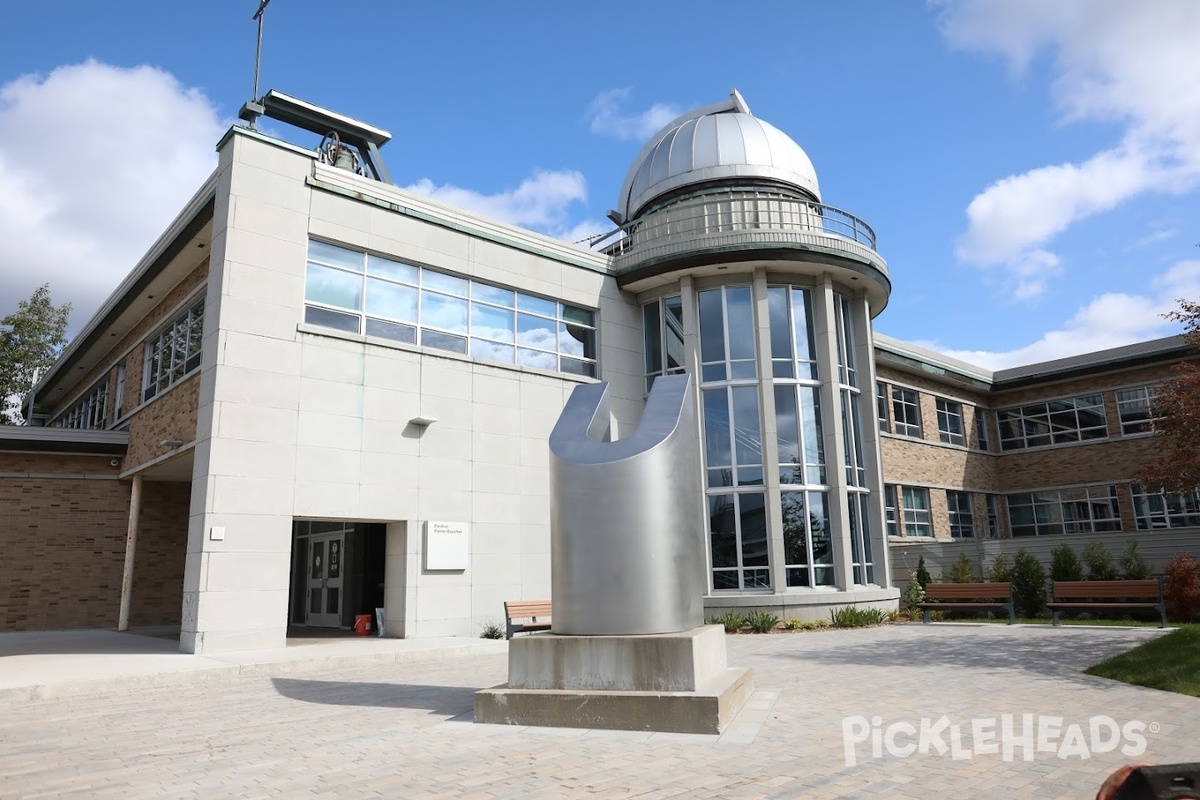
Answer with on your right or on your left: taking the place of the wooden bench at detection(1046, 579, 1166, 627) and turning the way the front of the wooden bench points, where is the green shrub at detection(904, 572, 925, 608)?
on your right

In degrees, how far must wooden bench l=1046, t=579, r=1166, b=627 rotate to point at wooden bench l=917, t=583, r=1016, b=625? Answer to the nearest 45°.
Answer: approximately 90° to its right

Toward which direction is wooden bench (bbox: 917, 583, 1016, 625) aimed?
toward the camera

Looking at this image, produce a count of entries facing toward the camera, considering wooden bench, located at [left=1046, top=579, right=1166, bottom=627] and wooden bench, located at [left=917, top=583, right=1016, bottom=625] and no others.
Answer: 2

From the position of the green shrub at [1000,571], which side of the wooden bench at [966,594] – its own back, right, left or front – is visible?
back

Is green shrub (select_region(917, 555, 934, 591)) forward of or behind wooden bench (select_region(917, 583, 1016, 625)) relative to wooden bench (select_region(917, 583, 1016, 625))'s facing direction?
behind

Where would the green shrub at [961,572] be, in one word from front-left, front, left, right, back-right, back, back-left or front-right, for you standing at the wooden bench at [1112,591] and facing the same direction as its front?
back-right

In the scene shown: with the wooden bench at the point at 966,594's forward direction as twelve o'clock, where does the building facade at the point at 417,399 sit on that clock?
The building facade is roughly at 2 o'clock from the wooden bench.

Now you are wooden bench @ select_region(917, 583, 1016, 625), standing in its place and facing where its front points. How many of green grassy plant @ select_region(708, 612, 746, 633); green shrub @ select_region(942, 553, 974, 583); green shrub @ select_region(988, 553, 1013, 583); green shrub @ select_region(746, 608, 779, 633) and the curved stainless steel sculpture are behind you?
2

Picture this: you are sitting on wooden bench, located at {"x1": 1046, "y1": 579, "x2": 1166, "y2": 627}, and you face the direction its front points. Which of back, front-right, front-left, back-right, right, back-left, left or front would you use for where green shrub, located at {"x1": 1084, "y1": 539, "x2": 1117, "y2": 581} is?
back

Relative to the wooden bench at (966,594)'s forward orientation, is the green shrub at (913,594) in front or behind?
behind

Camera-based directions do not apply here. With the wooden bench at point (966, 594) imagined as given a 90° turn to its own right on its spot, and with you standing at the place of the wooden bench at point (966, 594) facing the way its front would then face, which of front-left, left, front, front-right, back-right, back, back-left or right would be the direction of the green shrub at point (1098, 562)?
back-right

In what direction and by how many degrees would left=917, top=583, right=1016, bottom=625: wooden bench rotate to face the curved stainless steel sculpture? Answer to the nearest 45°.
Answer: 0° — it already faces it

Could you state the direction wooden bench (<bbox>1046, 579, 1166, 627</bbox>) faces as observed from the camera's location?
facing the viewer

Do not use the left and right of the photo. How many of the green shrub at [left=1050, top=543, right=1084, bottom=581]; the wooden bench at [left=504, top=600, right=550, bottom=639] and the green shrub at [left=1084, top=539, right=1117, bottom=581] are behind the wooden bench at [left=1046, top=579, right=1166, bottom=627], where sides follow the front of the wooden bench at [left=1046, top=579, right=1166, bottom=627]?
2
